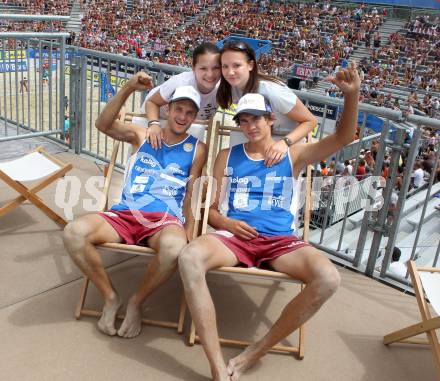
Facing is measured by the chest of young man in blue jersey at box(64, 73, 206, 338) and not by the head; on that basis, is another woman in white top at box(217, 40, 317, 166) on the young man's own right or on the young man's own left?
on the young man's own left

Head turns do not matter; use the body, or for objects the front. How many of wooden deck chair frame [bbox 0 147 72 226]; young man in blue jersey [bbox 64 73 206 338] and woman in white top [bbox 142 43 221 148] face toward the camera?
2

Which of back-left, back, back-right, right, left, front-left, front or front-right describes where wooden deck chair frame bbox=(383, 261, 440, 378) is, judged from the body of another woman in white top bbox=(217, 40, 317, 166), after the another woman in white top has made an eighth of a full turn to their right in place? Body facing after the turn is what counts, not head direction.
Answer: back-left

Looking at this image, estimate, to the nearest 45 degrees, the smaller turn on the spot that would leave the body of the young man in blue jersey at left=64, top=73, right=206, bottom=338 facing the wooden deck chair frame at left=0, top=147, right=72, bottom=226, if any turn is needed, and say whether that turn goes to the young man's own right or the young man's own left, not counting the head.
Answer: approximately 135° to the young man's own right

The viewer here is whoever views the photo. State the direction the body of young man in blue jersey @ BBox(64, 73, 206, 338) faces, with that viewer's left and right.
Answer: facing the viewer

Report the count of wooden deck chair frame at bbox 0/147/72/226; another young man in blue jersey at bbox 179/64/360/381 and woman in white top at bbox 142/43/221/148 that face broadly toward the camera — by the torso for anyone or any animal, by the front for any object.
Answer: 2

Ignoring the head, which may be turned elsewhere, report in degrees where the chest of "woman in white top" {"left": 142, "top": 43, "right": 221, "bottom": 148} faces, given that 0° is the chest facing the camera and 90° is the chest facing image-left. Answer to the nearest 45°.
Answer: approximately 0°

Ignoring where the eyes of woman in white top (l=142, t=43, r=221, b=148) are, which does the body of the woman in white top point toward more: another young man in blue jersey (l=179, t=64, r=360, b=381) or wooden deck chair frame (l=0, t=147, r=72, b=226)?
the another young man in blue jersey

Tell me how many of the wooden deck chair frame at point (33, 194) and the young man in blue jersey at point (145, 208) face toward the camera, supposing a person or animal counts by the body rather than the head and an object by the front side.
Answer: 1

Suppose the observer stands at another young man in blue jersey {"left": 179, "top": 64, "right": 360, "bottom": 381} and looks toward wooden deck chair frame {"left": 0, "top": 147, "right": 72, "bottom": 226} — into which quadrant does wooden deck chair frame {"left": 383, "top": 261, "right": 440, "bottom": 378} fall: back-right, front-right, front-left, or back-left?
back-right

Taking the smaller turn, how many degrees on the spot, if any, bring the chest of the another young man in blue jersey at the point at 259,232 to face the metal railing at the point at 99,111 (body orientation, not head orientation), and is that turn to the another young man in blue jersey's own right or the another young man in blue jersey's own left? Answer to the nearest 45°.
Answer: approximately 135° to the another young man in blue jersey's own right

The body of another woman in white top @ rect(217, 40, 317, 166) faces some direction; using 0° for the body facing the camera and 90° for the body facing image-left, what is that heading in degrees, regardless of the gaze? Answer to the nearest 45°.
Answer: approximately 45°

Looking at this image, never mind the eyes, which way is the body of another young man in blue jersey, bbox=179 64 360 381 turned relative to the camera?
toward the camera
